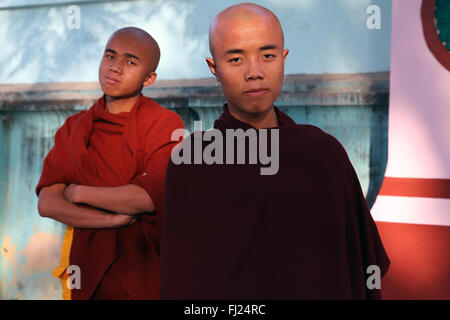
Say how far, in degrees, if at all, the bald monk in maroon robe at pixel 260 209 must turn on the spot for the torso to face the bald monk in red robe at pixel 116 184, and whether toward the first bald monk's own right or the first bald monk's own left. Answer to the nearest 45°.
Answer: approximately 135° to the first bald monk's own right

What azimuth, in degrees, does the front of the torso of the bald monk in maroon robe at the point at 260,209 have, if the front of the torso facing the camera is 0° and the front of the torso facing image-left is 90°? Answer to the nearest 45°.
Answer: approximately 0°
